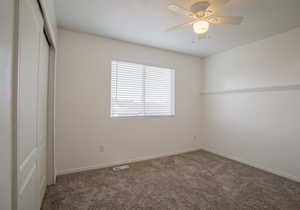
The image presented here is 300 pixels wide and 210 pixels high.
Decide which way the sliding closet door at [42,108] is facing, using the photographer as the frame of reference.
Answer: facing to the right of the viewer
